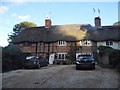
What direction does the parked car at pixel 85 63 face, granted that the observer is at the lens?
facing the viewer

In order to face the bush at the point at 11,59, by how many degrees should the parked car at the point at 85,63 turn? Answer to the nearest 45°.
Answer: approximately 90° to its right

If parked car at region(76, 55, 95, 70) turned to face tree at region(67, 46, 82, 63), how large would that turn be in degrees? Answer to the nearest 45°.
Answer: approximately 180°
